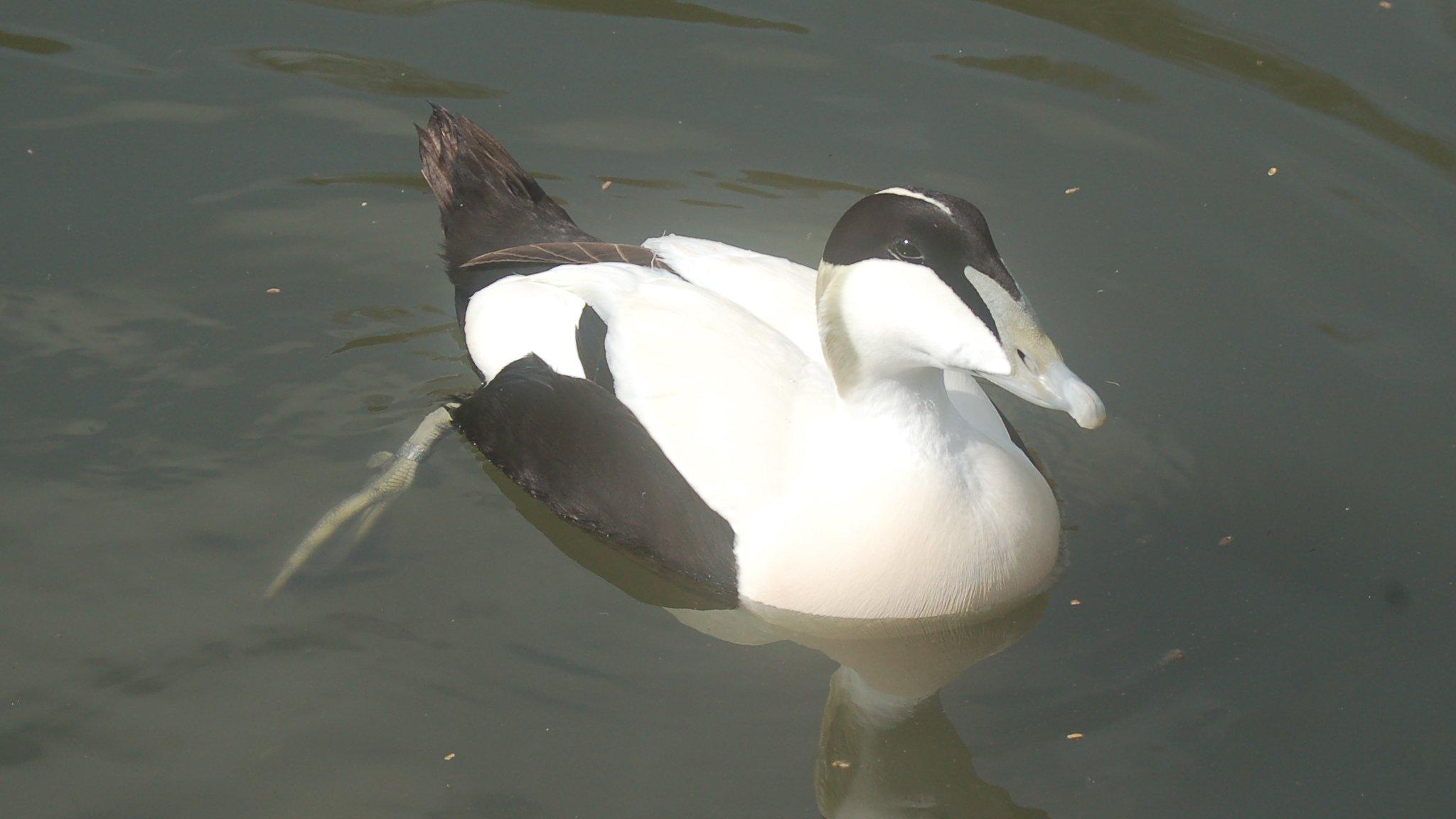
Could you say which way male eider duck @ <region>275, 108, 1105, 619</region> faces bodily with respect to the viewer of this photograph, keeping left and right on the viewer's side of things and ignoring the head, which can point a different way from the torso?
facing the viewer and to the right of the viewer
